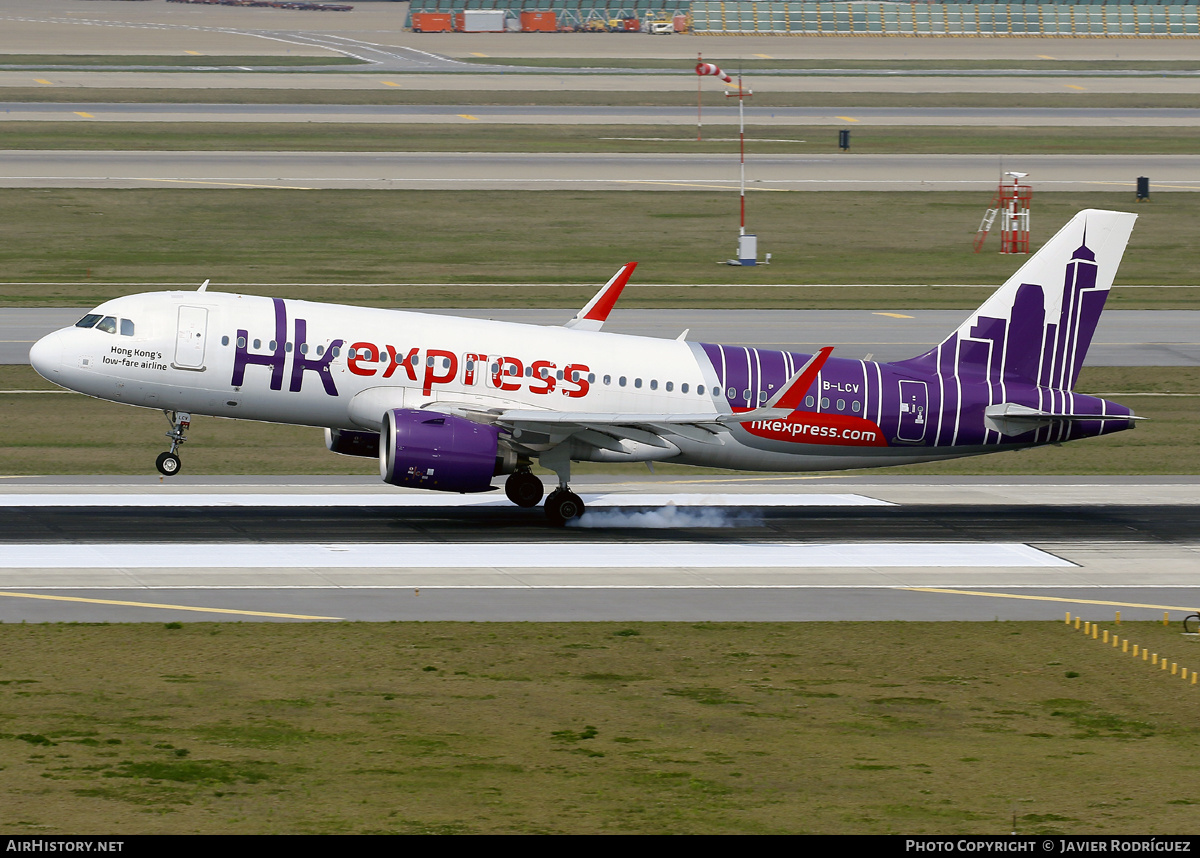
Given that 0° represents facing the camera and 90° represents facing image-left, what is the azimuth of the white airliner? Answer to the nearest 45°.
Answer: approximately 90°
